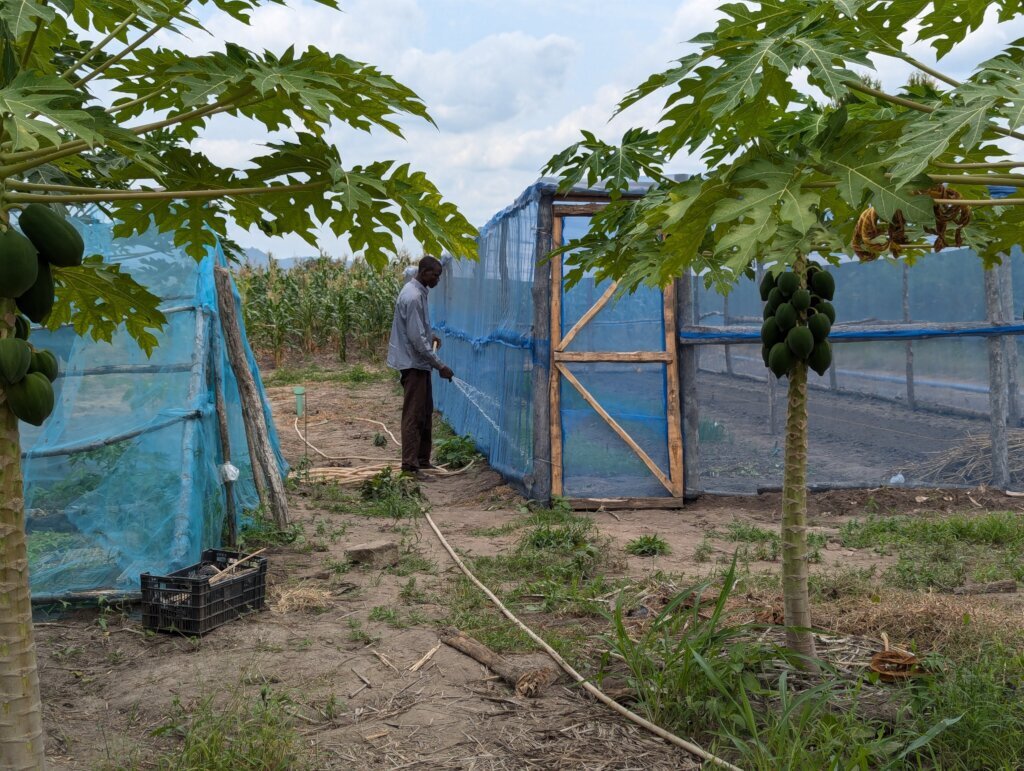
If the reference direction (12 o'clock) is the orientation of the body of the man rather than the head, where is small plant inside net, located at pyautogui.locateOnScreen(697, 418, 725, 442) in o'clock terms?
The small plant inside net is roughly at 11 o'clock from the man.

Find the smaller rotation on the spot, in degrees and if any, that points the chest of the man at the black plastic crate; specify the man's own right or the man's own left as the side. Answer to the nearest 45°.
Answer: approximately 90° to the man's own right

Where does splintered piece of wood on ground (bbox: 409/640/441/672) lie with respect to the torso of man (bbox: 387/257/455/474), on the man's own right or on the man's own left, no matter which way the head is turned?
on the man's own right

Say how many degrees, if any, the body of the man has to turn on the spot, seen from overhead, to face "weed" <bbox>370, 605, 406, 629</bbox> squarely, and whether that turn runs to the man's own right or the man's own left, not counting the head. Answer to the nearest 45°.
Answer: approximately 90° to the man's own right

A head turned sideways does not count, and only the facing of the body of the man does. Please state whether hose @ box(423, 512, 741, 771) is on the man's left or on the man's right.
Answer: on the man's right

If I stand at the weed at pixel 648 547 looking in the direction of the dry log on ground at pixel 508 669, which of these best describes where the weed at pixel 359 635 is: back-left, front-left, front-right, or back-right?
front-right

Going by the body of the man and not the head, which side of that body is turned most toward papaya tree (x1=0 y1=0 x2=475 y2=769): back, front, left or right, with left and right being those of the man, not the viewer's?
right

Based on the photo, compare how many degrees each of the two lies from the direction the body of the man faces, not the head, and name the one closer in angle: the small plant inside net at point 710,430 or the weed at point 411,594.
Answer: the small plant inside net

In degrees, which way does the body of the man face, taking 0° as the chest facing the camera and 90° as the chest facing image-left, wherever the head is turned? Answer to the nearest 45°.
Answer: approximately 270°

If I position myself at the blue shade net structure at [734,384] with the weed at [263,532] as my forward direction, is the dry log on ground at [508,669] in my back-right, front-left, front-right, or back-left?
front-left

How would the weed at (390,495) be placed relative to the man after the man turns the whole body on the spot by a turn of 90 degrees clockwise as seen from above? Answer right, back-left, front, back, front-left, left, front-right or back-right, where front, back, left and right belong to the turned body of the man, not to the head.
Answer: front

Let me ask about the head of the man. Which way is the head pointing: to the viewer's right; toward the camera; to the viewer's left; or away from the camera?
to the viewer's right

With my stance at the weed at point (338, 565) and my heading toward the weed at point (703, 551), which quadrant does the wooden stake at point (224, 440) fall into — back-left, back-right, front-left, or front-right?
back-left

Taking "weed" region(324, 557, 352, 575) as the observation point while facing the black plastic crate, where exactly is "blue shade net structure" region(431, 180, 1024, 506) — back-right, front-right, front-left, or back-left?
back-left

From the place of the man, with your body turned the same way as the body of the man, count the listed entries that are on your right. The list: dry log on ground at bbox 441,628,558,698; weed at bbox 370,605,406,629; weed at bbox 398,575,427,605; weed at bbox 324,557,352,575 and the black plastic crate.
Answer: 5

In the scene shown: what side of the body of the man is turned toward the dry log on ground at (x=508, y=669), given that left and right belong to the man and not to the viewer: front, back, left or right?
right
